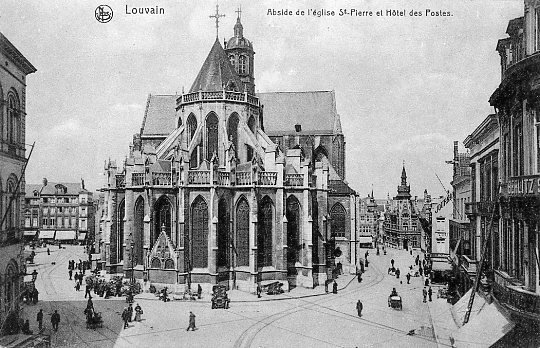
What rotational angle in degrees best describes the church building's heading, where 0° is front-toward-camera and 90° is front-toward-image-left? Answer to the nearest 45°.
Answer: approximately 180°
